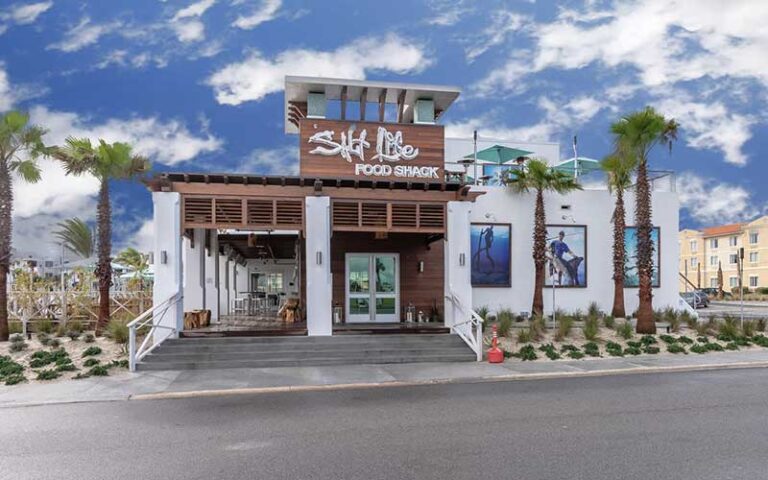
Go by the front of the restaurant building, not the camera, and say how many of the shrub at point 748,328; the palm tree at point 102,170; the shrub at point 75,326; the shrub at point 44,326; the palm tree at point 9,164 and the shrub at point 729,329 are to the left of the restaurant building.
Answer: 2

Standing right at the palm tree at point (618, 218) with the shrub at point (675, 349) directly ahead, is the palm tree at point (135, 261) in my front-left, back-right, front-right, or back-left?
back-right

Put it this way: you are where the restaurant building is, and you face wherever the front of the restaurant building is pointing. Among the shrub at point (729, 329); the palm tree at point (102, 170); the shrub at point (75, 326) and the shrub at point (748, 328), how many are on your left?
2

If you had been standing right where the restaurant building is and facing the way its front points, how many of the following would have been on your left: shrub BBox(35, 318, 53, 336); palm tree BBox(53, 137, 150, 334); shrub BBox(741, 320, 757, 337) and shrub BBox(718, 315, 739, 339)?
2

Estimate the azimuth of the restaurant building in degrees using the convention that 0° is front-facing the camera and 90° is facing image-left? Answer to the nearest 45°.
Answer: approximately 0°

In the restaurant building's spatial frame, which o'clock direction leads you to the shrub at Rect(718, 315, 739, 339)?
The shrub is roughly at 9 o'clock from the restaurant building.
